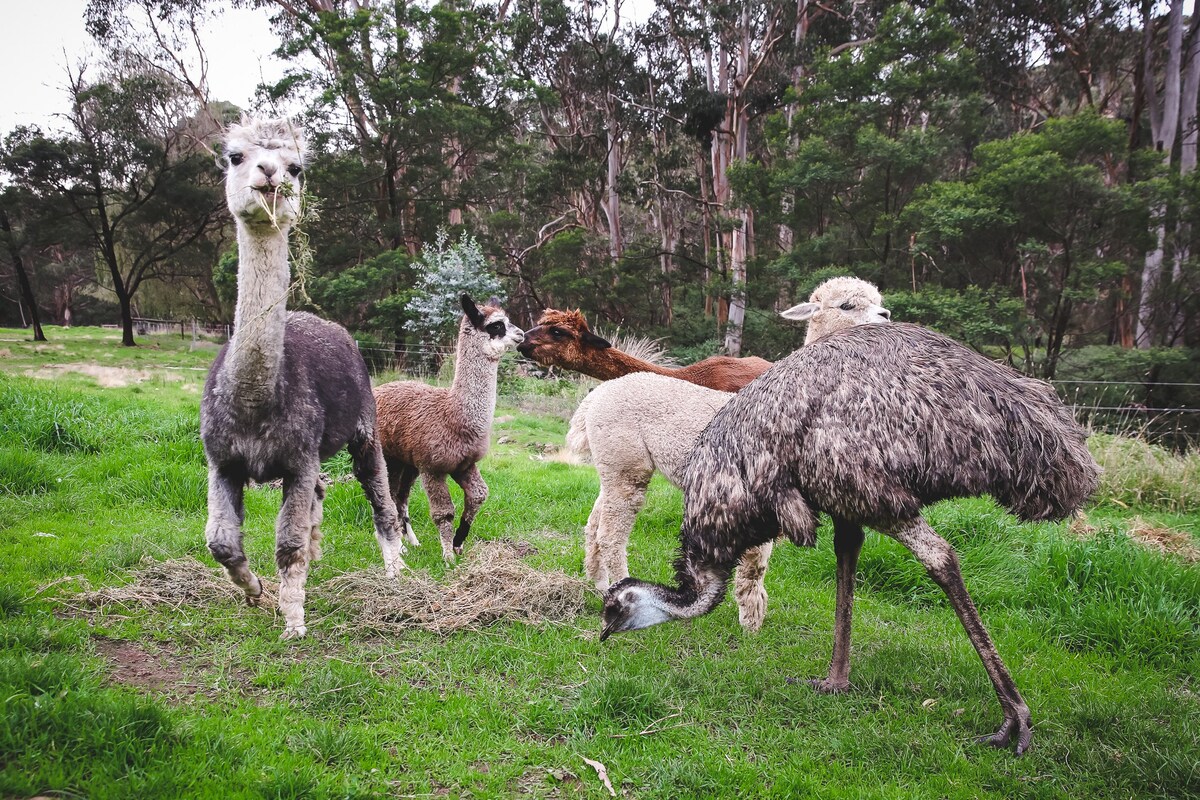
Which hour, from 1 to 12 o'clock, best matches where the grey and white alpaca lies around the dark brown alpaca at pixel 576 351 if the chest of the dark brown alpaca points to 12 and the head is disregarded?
The grey and white alpaca is roughly at 10 o'clock from the dark brown alpaca.

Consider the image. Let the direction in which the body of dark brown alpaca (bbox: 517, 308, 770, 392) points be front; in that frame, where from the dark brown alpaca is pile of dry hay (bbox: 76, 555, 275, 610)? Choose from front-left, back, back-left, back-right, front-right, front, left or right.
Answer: front-left

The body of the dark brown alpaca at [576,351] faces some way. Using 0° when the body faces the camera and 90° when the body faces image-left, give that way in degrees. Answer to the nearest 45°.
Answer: approximately 90°

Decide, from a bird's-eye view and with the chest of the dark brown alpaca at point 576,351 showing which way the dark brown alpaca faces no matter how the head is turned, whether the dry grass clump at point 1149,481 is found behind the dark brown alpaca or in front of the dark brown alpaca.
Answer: behind

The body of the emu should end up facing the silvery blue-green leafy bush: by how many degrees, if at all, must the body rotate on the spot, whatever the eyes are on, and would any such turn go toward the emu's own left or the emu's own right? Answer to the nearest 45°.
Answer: approximately 45° to the emu's own right

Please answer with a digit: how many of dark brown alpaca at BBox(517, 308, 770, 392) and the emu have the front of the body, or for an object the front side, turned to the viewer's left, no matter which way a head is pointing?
2

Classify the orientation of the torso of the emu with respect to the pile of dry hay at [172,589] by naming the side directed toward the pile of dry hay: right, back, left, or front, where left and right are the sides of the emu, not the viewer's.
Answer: front

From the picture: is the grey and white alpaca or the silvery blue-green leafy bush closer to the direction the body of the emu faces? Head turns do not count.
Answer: the grey and white alpaca

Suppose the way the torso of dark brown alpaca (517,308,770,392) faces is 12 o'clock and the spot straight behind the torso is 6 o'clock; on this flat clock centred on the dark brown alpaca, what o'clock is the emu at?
The emu is roughly at 8 o'clock from the dark brown alpaca.

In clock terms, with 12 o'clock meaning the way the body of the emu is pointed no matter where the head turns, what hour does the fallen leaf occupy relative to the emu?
The fallen leaf is roughly at 11 o'clock from the emu.

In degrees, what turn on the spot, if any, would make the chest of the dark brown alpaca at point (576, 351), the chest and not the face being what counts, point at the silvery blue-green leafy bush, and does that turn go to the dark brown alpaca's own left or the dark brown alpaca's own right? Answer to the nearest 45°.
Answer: approximately 90° to the dark brown alpaca's own right

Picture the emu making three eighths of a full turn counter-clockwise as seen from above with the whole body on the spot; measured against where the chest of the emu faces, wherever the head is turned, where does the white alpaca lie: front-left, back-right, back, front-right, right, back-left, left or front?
back

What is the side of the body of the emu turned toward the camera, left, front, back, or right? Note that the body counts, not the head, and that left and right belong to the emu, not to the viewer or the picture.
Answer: left
